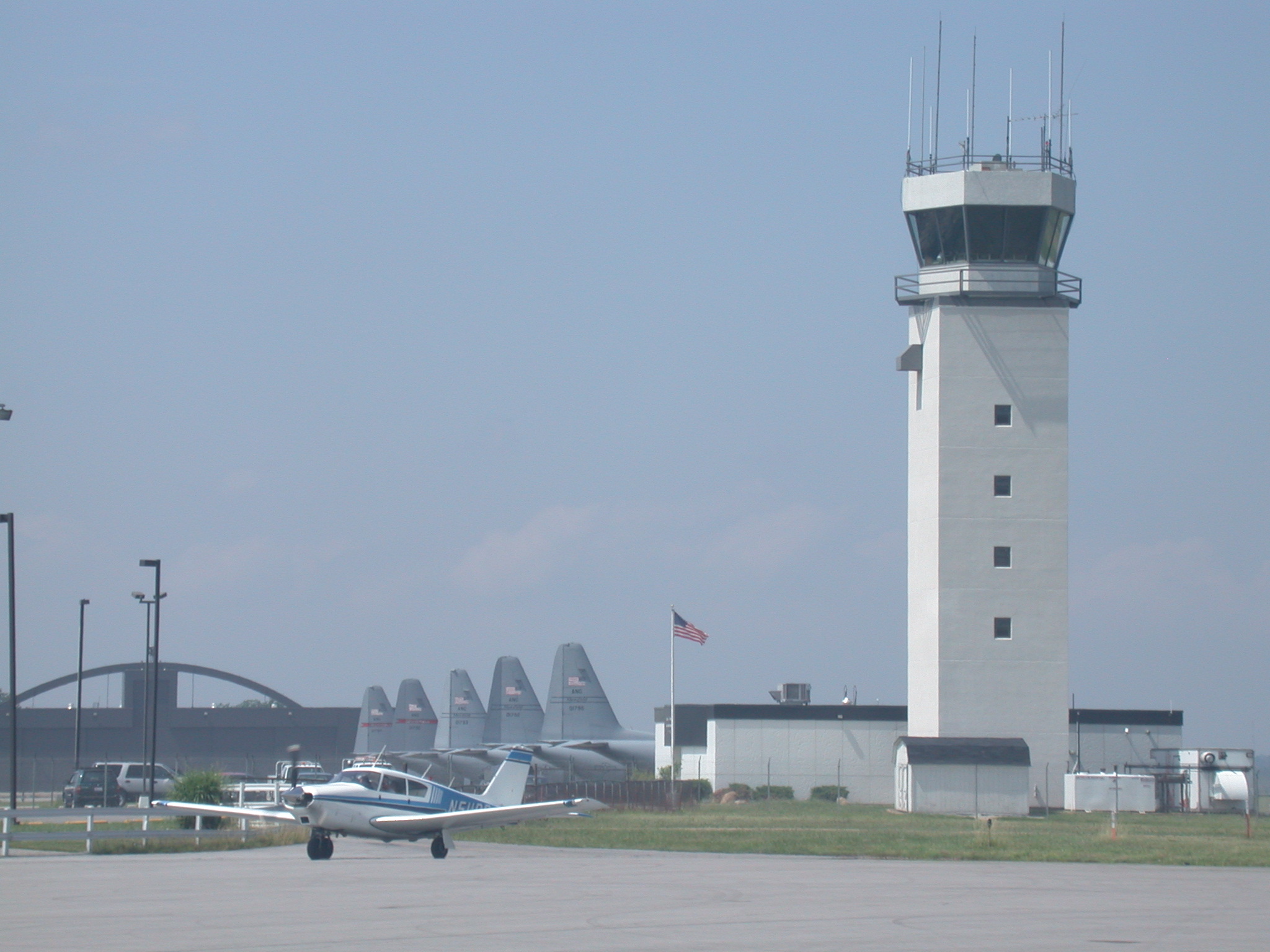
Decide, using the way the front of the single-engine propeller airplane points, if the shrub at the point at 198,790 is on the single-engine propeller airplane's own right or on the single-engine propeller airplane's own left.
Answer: on the single-engine propeller airplane's own right

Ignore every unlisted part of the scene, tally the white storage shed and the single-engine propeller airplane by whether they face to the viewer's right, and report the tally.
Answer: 0

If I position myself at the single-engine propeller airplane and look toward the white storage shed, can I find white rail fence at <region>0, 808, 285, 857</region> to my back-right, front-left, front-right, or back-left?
back-left

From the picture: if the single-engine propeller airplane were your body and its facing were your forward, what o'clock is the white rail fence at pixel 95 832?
The white rail fence is roughly at 2 o'clock from the single-engine propeller airplane.

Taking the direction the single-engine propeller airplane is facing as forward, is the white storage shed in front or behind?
behind

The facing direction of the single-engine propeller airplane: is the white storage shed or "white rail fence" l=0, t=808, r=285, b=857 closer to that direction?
the white rail fence
